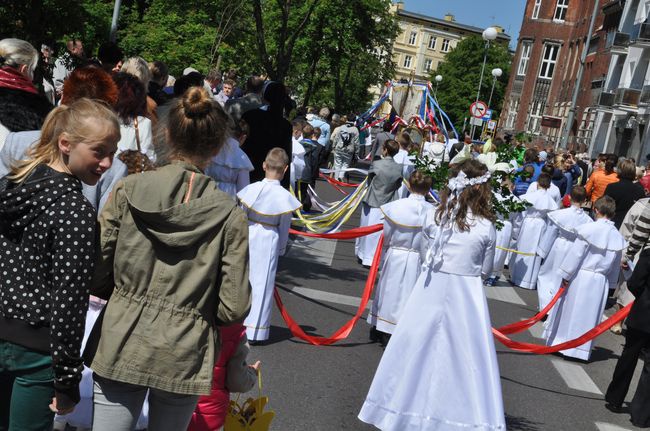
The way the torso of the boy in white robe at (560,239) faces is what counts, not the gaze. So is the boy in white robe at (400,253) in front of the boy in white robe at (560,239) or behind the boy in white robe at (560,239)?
behind

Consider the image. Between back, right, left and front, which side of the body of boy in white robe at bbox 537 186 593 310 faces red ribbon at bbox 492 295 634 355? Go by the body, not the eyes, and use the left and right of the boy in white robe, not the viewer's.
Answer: back

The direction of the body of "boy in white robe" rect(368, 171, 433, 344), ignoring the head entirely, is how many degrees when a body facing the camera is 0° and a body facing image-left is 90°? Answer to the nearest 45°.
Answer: approximately 180°

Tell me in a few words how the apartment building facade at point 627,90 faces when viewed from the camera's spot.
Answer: facing the viewer and to the left of the viewer

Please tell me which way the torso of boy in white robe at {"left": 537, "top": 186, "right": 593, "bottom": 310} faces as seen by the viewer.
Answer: away from the camera

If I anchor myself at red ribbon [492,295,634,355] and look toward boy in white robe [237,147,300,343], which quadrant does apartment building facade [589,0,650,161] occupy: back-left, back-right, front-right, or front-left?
back-right

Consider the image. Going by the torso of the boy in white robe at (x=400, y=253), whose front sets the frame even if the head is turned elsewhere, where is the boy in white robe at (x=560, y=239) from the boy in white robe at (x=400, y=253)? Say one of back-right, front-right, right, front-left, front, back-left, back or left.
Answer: front-right

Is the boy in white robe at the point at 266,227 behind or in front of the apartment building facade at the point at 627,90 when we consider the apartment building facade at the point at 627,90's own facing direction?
in front

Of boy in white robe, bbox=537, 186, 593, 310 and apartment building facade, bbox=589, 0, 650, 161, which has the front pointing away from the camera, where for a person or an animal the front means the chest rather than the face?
the boy in white robe

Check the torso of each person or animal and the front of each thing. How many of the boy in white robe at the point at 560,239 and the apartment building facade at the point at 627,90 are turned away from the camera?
1

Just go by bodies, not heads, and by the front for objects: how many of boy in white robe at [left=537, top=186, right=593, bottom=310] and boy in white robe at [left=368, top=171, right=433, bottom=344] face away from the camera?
2

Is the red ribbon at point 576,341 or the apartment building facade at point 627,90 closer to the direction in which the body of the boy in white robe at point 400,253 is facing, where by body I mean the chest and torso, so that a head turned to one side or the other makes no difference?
the apartment building facade

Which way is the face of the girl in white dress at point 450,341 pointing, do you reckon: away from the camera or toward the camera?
away from the camera

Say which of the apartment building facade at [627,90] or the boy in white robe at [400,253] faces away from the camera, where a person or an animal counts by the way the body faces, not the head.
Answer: the boy in white robe

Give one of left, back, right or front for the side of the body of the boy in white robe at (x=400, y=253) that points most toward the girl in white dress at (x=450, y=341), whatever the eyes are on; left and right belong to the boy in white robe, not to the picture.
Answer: back

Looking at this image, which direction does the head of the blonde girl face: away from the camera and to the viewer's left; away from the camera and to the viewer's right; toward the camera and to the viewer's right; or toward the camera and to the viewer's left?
toward the camera and to the viewer's right

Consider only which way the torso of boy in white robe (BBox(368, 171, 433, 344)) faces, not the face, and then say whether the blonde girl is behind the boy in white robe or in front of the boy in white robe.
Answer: behind
